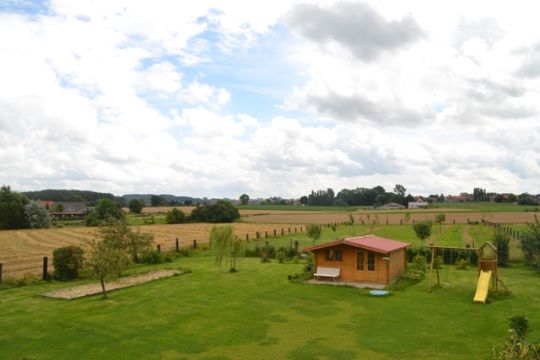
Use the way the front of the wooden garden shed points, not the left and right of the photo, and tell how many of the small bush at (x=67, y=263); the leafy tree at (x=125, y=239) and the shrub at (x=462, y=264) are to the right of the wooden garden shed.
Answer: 2

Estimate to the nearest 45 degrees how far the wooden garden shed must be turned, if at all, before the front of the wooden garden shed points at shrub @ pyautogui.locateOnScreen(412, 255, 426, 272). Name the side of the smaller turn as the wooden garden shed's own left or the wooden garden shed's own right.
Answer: approximately 135° to the wooden garden shed's own left

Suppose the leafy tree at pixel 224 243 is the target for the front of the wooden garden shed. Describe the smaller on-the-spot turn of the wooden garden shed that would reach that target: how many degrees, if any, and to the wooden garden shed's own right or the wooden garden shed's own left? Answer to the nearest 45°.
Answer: approximately 90° to the wooden garden shed's own right

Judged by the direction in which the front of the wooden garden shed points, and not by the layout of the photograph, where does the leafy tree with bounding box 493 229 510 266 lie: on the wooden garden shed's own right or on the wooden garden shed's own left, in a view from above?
on the wooden garden shed's own left

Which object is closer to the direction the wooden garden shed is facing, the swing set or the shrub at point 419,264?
the swing set

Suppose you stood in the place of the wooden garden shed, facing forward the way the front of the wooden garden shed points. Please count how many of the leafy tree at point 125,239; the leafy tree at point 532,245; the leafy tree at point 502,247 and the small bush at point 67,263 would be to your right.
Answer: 2

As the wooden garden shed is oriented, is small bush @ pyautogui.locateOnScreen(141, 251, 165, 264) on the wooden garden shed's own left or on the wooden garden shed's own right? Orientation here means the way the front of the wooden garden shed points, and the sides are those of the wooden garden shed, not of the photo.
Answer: on the wooden garden shed's own right

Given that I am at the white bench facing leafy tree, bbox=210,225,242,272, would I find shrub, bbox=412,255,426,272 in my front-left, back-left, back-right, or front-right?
back-right

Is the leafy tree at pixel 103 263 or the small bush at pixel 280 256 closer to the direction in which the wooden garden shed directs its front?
the leafy tree

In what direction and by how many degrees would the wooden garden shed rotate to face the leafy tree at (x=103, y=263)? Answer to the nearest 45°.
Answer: approximately 45° to its right

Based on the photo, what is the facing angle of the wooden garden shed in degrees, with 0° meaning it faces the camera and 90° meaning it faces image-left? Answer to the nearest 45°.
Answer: approximately 0°

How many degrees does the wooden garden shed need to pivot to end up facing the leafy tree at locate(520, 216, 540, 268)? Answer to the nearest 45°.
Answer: approximately 135° to its left

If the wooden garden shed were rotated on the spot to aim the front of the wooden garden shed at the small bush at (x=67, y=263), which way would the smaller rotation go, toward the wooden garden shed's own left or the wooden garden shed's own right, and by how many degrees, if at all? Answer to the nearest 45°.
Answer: approximately 90° to the wooden garden shed's own right

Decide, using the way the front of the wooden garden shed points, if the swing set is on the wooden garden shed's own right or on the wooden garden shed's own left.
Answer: on the wooden garden shed's own left

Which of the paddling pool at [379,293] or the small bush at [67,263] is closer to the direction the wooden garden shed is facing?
the paddling pool
